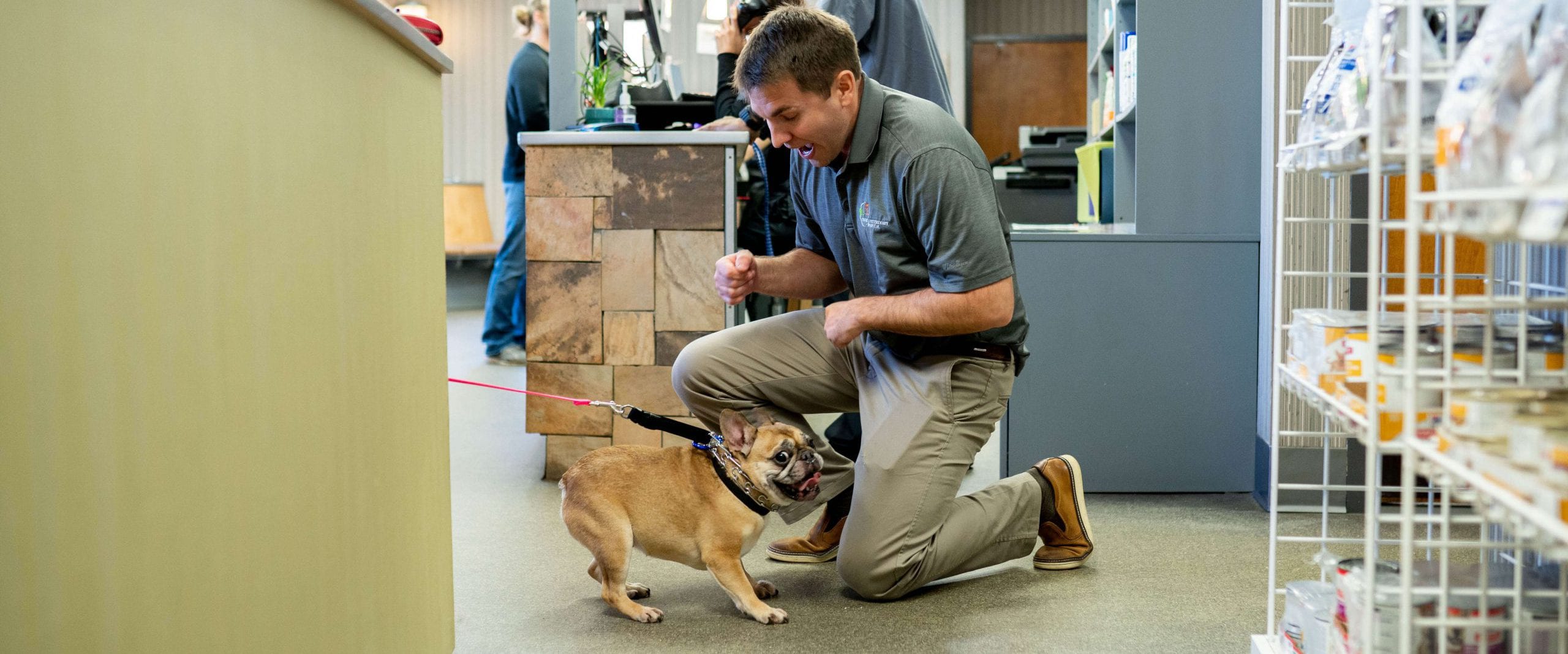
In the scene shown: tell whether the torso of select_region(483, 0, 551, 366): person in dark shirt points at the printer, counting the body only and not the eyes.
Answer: yes

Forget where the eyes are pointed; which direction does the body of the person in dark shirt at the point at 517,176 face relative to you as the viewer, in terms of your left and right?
facing to the right of the viewer

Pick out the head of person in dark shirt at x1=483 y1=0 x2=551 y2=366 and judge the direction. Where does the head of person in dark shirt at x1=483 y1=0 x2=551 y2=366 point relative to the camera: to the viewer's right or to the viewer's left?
to the viewer's right

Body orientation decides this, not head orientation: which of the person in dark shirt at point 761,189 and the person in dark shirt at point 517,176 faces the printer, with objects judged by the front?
the person in dark shirt at point 517,176

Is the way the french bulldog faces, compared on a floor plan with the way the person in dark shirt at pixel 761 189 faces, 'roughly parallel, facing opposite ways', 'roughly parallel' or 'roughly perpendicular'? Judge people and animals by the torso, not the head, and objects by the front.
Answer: roughly parallel, facing opposite ways

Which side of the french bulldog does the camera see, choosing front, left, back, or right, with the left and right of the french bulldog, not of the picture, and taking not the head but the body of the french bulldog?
right

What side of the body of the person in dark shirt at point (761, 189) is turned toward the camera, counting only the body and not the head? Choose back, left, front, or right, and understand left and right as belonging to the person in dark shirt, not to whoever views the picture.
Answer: left

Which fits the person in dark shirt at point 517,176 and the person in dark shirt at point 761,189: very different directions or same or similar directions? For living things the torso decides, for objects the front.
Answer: very different directions

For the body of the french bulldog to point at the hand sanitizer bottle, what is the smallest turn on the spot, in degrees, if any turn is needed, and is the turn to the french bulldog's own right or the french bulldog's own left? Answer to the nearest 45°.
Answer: approximately 90° to the french bulldog's own left
